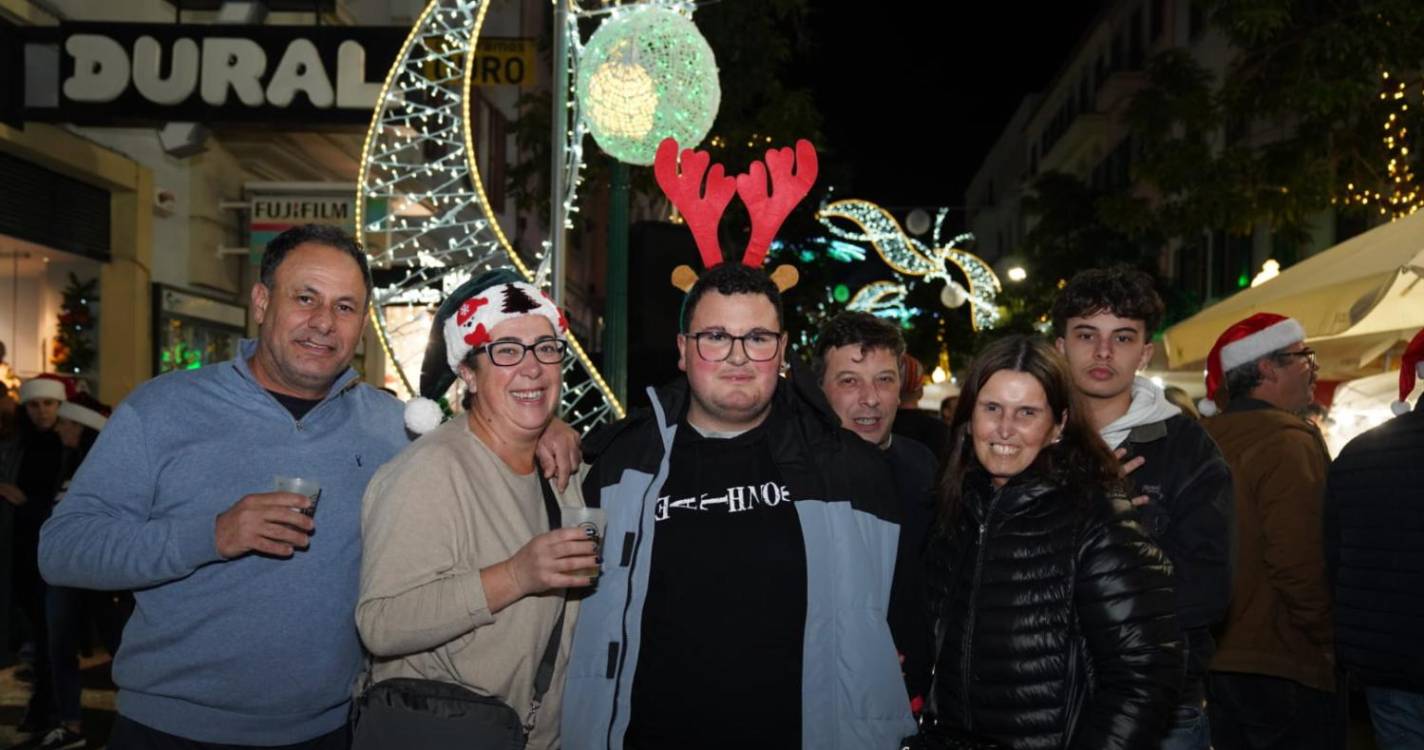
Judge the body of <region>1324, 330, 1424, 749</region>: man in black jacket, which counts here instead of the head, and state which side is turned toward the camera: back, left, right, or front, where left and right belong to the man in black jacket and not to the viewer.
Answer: back

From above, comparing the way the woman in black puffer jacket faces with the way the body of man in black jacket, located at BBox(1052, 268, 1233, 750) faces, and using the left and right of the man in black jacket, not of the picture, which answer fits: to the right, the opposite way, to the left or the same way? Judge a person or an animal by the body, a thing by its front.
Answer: the same way

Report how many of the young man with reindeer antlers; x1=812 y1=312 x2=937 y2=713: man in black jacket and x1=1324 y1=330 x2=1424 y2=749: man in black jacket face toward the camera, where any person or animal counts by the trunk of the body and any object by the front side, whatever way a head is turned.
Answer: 2

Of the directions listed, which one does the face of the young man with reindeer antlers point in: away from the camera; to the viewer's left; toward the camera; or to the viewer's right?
toward the camera

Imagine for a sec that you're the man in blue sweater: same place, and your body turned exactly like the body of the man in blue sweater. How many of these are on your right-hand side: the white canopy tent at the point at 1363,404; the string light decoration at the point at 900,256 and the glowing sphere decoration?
0

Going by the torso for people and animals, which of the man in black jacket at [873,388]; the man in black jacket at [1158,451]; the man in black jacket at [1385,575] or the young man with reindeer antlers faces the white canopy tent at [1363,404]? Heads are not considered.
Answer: the man in black jacket at [1385,575]

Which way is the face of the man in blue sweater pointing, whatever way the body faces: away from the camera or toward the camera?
toward the camera

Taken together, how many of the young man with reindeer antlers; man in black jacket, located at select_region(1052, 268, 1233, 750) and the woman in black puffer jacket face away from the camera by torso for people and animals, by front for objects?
0

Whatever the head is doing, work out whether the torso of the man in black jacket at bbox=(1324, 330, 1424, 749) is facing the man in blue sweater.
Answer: no

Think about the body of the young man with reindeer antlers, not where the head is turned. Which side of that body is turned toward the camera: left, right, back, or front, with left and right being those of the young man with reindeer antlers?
front

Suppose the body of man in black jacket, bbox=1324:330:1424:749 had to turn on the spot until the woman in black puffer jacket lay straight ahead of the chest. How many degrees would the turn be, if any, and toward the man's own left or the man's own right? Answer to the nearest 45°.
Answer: approximately 135° to the man's own left

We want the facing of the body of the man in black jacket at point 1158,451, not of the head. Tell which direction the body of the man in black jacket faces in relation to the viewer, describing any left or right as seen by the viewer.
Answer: facing the viewer and to the left of the viewer

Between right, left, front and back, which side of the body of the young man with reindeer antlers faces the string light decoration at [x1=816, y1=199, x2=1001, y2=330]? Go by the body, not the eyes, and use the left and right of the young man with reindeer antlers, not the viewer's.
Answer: back

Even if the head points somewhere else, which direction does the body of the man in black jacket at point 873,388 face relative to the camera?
toward the camera

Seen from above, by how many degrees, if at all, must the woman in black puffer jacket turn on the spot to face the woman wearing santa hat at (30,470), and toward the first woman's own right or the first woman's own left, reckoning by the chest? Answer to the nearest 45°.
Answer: approximately 90° to the first woman's own right

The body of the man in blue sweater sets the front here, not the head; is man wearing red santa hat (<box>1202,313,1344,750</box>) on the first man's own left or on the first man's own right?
on the first man's own left

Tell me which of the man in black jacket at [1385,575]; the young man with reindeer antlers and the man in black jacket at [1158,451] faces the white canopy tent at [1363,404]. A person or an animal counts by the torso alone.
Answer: the man in black jacket at [1385,575]

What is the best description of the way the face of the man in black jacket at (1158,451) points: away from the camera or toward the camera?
toward the camera

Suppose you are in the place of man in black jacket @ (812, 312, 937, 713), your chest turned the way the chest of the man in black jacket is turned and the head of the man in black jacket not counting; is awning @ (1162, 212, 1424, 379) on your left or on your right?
on your left

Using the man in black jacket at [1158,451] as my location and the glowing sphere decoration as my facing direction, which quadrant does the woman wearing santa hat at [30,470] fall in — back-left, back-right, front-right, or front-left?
front-left

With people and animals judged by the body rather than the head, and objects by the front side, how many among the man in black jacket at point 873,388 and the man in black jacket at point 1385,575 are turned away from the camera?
1
